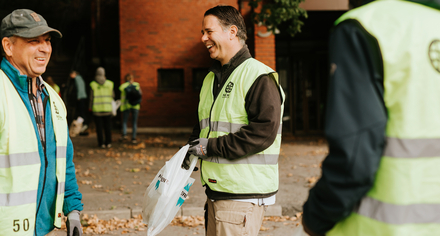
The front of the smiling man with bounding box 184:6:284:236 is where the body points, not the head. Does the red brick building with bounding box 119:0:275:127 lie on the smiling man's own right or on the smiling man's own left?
on the smiling man's own right

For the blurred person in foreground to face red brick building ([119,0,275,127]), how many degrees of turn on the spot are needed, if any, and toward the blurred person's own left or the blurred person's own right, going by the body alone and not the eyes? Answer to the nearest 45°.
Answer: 0° — they already face it

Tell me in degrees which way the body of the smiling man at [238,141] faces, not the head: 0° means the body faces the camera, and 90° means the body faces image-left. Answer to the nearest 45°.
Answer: approximately 45°

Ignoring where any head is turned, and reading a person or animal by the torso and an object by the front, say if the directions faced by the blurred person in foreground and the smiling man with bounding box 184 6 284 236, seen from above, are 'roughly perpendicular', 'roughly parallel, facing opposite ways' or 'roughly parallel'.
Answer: roughly perpendicular

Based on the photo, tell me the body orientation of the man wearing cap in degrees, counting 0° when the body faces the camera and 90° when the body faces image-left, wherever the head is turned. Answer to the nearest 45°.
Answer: approximately 315°
